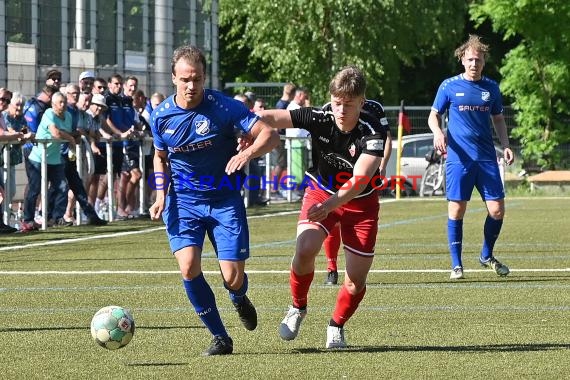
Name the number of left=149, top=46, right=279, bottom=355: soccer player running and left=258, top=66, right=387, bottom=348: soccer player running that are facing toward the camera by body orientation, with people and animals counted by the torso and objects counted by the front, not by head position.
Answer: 2

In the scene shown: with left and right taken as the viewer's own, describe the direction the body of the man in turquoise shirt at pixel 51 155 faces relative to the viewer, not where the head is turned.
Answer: facing the viewer and to the right of the viewer

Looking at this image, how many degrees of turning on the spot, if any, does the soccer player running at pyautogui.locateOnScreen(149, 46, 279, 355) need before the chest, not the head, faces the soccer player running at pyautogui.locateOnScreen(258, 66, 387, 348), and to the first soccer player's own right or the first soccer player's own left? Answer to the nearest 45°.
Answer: approximately 90° to the first soccer player's own left

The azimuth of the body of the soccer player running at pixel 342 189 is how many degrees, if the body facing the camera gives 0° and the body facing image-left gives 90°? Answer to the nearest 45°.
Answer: approximately 0°

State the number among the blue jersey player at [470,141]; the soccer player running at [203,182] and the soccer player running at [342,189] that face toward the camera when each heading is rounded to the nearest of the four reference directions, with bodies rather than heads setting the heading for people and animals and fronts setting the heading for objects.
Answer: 3

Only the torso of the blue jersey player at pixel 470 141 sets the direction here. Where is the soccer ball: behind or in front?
in front

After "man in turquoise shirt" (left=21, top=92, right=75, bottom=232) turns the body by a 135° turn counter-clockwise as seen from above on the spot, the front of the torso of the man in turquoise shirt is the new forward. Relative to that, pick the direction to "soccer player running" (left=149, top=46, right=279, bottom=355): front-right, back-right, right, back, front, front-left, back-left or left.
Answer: back

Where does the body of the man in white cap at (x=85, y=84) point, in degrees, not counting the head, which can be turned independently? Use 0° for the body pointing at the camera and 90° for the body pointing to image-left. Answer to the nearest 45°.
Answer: approximately 315°

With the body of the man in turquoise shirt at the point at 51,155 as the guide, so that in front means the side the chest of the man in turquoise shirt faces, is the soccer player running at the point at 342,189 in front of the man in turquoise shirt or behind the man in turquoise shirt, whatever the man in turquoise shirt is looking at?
in front

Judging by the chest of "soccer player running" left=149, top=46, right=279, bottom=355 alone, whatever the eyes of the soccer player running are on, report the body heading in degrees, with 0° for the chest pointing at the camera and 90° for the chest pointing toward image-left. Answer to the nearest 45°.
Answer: approximately 0°

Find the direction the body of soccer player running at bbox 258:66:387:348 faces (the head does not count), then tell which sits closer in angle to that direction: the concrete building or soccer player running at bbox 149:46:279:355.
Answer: the soccer player running

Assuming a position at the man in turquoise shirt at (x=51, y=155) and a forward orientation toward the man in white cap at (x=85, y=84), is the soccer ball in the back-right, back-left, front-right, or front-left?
back-right

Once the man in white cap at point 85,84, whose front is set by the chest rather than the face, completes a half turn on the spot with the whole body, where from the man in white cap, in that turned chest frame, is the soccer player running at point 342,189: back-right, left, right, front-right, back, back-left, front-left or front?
back-left
